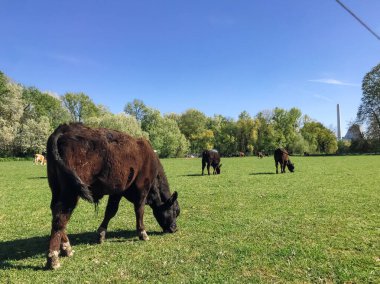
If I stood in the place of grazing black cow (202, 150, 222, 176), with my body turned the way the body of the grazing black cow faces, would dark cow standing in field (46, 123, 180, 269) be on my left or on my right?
on my right

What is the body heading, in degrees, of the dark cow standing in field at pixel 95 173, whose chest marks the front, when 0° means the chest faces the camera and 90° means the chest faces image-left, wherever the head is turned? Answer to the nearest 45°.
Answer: approximately 225°
